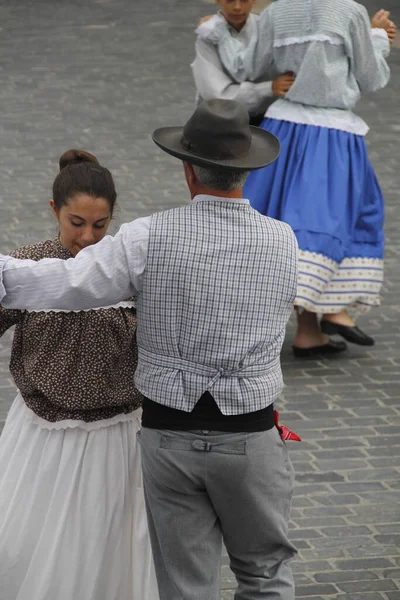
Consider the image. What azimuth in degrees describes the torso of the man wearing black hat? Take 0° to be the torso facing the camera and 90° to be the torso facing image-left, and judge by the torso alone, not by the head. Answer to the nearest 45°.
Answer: approximately 180°
